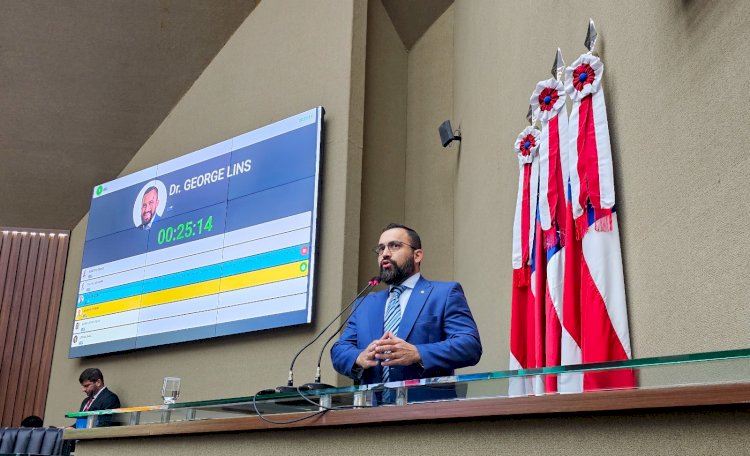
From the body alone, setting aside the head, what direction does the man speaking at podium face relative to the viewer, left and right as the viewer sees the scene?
facing the viewer and to the left of the viewer

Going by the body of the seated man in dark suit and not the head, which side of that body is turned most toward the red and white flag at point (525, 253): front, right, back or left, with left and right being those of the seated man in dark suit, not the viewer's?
left

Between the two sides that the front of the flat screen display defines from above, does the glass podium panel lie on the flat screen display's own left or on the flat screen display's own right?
on the flat screen display's own left

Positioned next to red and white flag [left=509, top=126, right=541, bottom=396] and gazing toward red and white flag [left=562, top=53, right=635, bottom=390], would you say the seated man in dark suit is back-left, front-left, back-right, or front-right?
back-right

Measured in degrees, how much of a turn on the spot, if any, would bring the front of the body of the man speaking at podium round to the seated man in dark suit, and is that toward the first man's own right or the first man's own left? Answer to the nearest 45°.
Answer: approximately 90° to the first man's own right

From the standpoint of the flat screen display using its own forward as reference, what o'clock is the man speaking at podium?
The man speaking at podium is roughly at 10 o'clock from the flat screen display.

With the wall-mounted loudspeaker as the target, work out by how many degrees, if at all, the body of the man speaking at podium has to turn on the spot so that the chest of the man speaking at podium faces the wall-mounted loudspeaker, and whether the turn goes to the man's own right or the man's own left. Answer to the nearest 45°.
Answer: approximately 135° to the man's own right

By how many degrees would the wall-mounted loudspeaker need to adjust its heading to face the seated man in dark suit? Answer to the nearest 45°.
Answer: approximately 45° to its right

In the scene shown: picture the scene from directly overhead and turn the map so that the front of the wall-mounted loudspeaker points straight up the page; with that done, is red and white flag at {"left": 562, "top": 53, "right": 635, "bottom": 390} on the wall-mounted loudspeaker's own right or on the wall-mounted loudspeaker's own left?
on the wall-mounted loudspeaker's own left

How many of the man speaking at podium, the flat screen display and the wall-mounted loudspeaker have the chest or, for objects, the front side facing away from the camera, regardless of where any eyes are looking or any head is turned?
0

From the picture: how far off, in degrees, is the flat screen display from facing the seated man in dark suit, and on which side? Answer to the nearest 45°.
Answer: approximately 90° to its right
